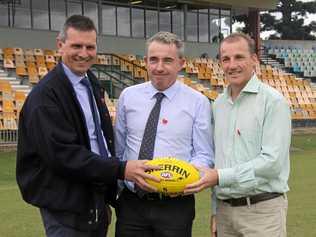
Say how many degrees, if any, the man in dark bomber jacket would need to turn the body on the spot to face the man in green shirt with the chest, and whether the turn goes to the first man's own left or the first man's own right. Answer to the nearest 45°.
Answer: approximately 45° to the first man's own left

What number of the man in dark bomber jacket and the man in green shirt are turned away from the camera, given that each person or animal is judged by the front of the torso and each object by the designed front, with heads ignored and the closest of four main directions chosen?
0

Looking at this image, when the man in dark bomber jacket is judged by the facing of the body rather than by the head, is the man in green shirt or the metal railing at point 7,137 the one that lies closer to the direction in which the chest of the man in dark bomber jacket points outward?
the man in green shirt

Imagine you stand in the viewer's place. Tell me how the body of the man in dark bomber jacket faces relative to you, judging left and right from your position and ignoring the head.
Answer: facing the viewer and to the right of the viewer

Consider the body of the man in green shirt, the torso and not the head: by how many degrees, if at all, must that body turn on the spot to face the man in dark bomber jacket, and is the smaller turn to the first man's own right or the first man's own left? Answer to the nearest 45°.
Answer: approximately 45° to the first man's own right

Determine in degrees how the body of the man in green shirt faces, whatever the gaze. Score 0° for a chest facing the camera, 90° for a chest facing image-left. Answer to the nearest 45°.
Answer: approximately 45°

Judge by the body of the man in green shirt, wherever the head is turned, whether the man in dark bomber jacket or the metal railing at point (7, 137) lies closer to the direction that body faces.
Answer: the man in dark bomber jacket

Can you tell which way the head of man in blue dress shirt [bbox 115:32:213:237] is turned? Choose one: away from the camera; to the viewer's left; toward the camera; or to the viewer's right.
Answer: toward the camera

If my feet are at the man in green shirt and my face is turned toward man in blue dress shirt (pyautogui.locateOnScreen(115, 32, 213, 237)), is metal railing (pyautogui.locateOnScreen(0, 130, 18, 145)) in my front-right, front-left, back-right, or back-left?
front-right

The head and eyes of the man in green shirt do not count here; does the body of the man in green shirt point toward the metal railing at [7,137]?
no

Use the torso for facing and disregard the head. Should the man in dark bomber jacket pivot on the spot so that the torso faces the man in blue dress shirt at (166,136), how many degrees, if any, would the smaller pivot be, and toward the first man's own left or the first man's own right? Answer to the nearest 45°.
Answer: approximately 90° to the first man's own left

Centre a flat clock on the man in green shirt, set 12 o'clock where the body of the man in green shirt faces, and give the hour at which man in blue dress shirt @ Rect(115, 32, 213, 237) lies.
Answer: The man in blue dress shirt is roughly at 2 o'clock from the man in green shirt.
